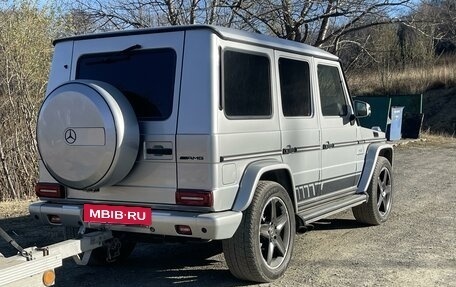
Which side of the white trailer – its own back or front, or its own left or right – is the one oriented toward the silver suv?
front

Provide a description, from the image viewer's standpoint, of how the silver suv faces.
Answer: facing away from the viewer and to the right of the viewer

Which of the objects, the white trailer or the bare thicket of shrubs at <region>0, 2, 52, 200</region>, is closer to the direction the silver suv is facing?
the bare thicket of shrubs

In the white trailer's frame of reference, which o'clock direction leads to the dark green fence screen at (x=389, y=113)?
The dark green fence screen is roughly at 12 o'clock from the white trailer.

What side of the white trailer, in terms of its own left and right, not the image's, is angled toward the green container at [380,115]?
front

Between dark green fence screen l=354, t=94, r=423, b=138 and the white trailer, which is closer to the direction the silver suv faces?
the dark green fence screen

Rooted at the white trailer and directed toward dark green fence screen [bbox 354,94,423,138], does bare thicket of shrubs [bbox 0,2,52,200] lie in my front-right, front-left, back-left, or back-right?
front-left

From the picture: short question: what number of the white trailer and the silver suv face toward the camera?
0

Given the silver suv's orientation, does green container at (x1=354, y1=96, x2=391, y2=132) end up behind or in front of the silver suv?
in front

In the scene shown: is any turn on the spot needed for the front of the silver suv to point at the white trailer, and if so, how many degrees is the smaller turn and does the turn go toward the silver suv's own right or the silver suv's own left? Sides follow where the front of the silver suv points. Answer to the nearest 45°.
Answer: approximately 180°
